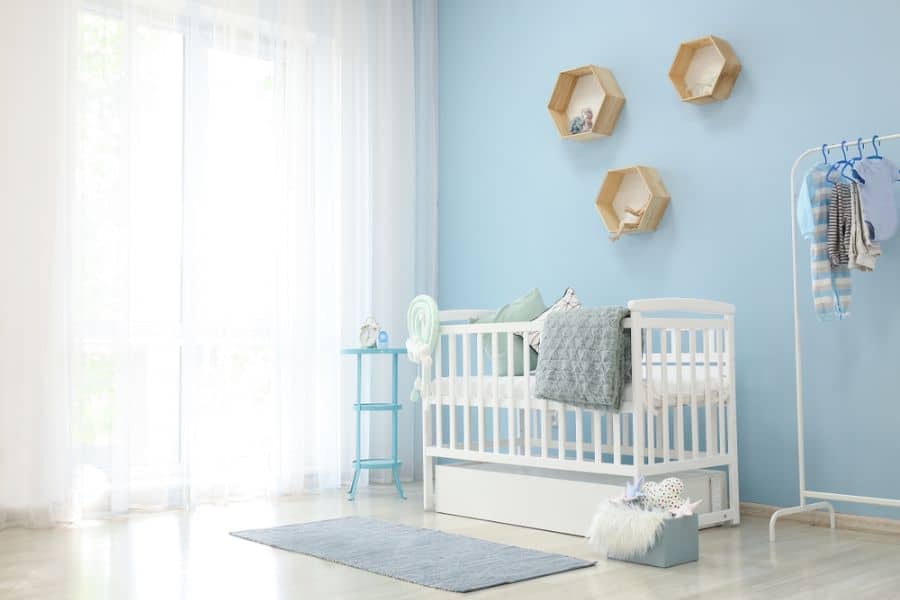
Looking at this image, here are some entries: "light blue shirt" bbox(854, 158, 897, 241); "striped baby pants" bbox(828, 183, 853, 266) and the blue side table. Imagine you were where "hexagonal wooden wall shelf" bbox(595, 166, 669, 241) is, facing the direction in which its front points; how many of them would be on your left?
2

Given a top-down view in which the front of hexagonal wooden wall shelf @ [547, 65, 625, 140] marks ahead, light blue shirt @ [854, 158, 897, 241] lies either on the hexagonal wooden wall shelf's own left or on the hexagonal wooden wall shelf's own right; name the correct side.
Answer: on the hexagonal wooden wall shelf's own left

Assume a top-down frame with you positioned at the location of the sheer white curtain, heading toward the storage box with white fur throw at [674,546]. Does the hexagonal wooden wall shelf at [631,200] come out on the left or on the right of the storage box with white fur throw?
left

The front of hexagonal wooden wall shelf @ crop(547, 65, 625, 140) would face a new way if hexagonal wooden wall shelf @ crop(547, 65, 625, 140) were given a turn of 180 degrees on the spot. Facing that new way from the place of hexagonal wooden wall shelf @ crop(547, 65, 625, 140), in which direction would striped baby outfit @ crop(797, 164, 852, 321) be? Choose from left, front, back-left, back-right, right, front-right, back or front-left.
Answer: right

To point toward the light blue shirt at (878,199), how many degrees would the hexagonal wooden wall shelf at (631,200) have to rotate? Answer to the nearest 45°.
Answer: approximately 90° to its left

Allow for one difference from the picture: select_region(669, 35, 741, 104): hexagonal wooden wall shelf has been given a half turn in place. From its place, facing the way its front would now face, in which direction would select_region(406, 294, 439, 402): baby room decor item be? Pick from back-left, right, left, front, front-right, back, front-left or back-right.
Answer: back-left

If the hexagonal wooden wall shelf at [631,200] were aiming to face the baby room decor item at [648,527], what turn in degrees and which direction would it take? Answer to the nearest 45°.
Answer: approximately 45° to its left

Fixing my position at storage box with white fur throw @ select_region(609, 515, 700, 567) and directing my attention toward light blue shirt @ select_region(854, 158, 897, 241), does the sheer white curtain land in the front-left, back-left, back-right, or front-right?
back-left

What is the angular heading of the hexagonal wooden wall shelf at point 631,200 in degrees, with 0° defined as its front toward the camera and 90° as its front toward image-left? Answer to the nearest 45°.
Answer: approximately 45°
